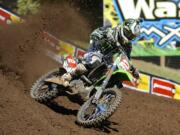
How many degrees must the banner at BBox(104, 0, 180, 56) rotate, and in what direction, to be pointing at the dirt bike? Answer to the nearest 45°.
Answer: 0° — it already faces it

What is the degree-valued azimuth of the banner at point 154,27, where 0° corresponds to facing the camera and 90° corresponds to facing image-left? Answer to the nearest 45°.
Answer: approximately 0°

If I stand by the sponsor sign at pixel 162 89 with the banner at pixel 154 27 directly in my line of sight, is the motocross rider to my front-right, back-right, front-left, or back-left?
back-left

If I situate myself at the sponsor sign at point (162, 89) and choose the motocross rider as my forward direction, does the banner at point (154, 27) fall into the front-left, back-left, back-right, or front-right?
back-right

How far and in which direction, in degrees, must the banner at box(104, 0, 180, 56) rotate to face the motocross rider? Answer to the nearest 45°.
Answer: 0° — it already faces them

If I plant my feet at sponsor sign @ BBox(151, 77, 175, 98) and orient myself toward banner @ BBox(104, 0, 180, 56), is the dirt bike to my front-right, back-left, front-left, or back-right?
back-left
